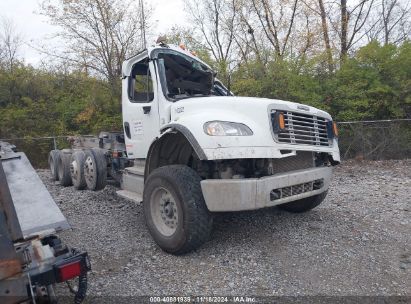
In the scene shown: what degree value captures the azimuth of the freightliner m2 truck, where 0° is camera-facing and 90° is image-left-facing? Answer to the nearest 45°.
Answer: approximately 315°
